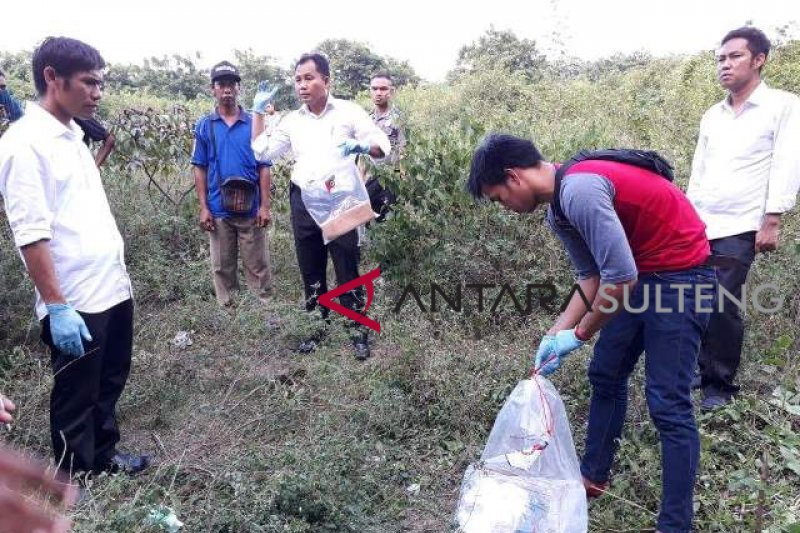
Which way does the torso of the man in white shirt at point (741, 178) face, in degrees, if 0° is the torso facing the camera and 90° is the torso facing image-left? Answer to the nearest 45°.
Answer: approximately 45°

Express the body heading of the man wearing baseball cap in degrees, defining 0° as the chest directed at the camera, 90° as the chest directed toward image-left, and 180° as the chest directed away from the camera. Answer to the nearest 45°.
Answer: approximately 0°

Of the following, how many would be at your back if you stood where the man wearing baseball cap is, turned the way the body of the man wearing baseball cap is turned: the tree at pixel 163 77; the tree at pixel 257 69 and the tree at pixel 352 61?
3

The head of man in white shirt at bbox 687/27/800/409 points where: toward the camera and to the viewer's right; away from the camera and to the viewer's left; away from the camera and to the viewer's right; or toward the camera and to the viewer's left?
toward the camera and to the viewer's left

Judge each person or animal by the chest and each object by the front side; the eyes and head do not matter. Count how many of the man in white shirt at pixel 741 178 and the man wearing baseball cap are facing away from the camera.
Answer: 0

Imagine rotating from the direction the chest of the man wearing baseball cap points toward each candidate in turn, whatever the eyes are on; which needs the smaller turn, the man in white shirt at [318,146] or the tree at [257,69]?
the man in white shirt

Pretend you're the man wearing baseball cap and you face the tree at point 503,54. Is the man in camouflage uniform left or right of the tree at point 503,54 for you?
right

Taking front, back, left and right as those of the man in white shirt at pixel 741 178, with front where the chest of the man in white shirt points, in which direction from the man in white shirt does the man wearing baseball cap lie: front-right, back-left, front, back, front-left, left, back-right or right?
front-right

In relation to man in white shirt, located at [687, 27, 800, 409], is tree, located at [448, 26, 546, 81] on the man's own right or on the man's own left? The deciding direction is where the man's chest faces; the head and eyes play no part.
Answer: on the man's own right

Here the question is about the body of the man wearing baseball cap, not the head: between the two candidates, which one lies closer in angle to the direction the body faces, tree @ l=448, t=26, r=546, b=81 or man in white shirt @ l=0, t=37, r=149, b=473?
the man in white shirt

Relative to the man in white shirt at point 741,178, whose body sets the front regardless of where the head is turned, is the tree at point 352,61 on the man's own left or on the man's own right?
on the man's own right

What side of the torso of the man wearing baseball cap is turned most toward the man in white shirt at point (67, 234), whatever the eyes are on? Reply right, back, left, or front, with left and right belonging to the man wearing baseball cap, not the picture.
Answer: front
